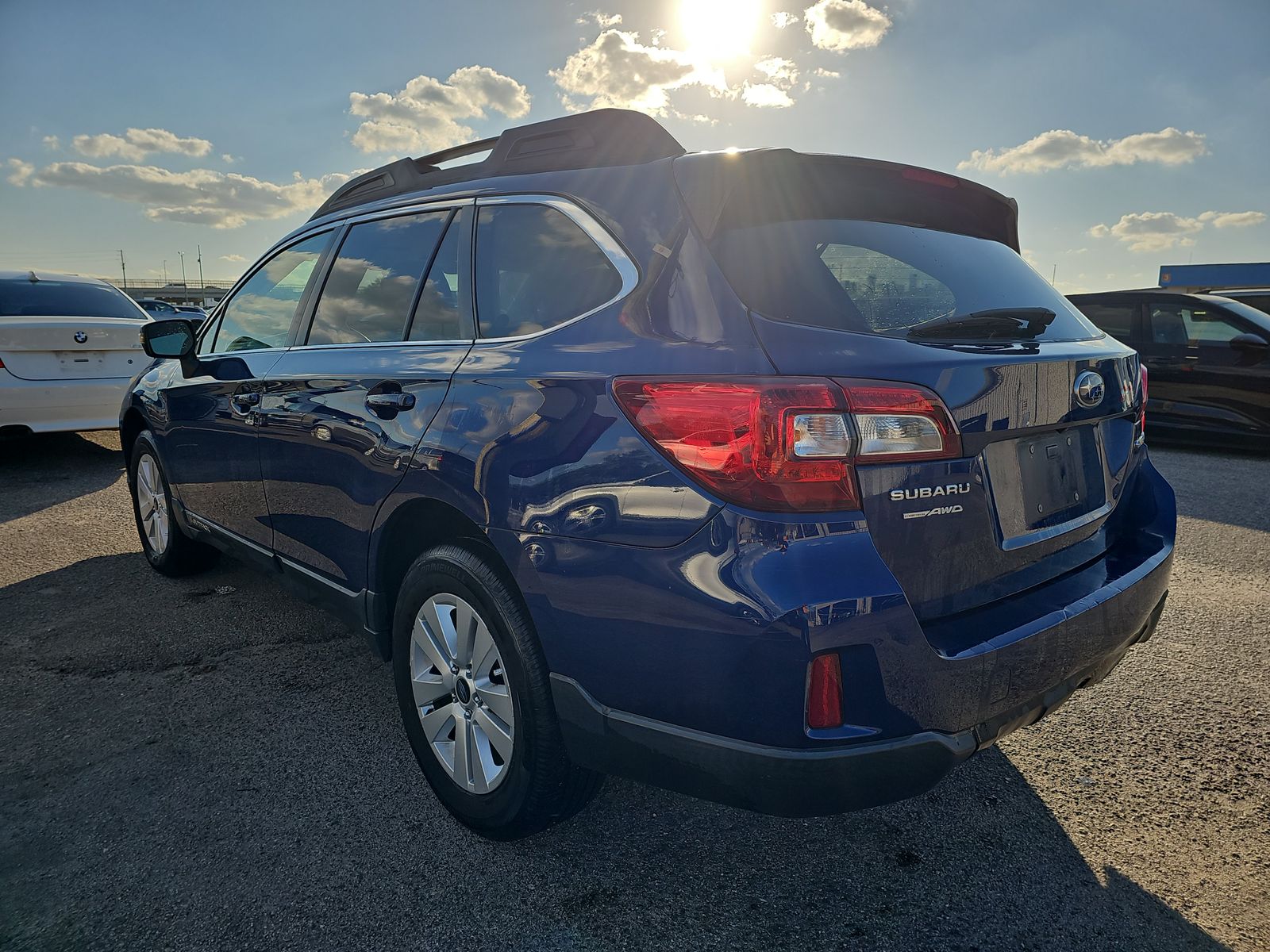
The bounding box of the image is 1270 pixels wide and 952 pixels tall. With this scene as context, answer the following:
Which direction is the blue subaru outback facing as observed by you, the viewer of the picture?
facing away from the viewer and to the left of the viewer

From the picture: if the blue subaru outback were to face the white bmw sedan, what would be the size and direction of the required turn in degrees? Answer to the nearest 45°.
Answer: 0° — it already faces it

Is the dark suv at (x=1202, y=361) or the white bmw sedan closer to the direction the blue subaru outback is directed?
the white bmw sedan

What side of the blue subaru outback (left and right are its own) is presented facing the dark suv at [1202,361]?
right
